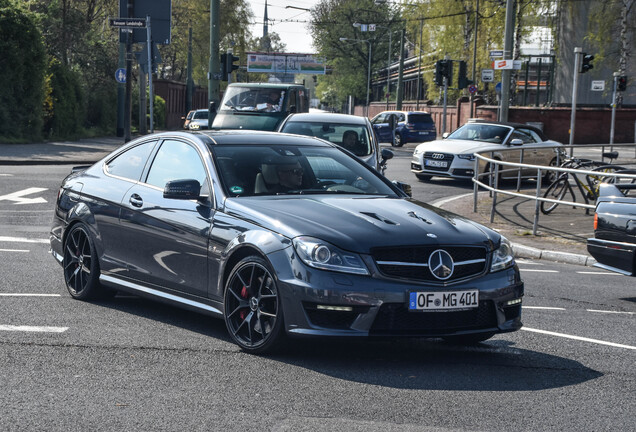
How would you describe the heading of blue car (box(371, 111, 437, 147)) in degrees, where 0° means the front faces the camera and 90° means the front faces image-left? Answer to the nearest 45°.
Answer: approximately 135°

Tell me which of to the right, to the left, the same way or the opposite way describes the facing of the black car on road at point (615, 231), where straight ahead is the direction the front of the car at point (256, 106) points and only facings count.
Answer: the opposite way

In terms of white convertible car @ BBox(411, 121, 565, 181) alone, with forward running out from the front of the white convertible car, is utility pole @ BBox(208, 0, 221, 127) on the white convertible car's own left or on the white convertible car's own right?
on the white convertible car's own right

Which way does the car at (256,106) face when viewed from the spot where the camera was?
facing the viewer and to the left of the viewer

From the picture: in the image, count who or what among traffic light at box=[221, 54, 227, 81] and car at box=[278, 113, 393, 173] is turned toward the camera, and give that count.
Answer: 1

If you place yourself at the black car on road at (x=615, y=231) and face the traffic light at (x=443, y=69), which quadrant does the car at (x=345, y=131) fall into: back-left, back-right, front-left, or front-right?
front-left

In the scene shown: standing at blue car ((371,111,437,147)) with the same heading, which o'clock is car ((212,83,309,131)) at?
car ((212,83,309,131)) is roughly at 8 o'clock from blue car ((371,111,437,147)).

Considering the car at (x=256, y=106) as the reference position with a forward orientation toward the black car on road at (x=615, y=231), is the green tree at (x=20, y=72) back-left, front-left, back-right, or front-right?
back-right

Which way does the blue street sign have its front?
toward the camera
